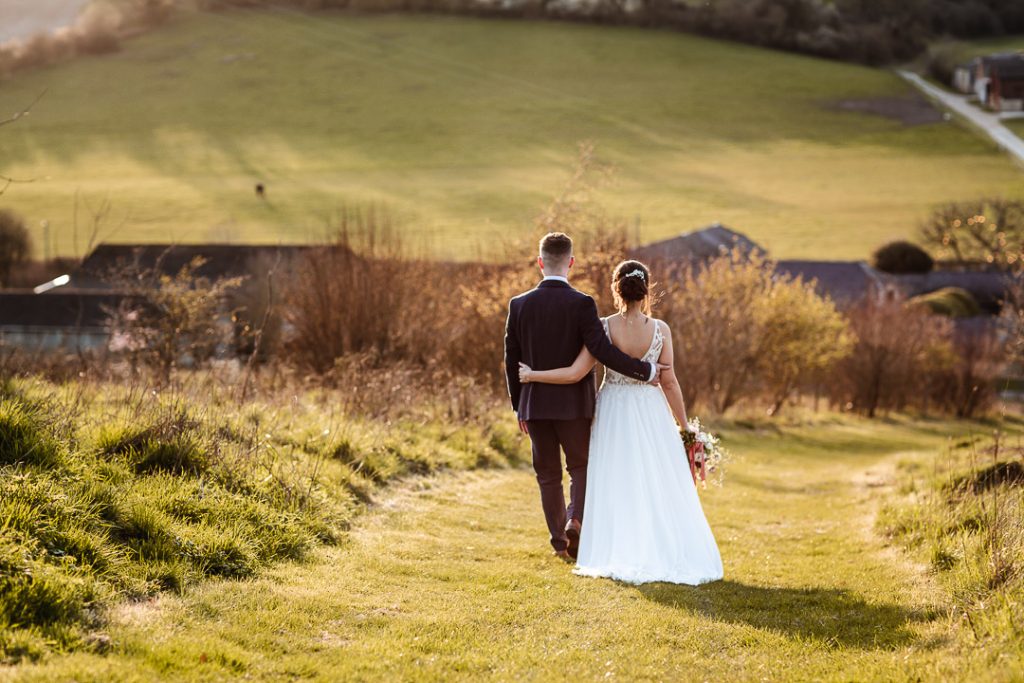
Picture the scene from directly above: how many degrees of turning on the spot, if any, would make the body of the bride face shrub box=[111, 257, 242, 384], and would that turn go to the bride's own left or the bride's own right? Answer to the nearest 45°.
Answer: approximately 45° to the bride's own left

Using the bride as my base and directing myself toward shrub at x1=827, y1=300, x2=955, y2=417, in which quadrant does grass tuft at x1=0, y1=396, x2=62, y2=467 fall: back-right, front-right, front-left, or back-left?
back-left

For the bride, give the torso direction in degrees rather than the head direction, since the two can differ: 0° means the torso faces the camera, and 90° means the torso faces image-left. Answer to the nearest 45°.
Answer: approximately 180°

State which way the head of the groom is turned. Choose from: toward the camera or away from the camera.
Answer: away from the camera

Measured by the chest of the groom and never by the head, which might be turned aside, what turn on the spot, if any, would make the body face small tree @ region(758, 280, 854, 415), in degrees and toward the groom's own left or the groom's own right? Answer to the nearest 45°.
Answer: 0° — they already face it

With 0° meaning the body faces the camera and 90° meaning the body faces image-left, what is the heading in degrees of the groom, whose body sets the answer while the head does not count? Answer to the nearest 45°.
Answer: approximately 180°

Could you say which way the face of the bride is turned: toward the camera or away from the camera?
away from the camera

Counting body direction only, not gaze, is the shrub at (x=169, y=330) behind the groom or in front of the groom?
in front

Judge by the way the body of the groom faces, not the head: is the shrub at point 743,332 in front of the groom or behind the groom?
in front

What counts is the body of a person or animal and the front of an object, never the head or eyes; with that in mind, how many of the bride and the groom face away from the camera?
2
